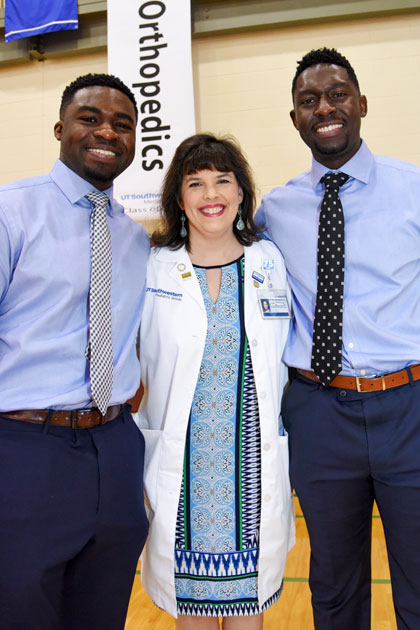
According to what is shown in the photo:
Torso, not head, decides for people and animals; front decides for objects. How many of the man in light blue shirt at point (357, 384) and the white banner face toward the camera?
2

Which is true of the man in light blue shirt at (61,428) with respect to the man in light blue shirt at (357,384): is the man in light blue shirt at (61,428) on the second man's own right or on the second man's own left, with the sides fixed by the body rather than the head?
on the second man's own right

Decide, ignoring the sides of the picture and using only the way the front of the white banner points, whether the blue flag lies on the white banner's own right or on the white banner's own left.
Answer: on the white banner's own right

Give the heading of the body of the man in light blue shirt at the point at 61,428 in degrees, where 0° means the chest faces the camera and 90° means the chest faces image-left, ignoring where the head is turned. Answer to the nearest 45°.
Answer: approximately 315°

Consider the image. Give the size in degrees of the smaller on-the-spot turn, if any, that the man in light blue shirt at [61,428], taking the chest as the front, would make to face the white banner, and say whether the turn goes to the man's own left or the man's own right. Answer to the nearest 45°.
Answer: approximately 135° to the man's own left

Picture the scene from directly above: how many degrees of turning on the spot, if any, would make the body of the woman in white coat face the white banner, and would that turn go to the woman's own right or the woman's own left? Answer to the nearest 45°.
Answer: approximately 180°

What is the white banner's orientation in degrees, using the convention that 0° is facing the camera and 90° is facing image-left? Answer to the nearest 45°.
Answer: approximately 0°
